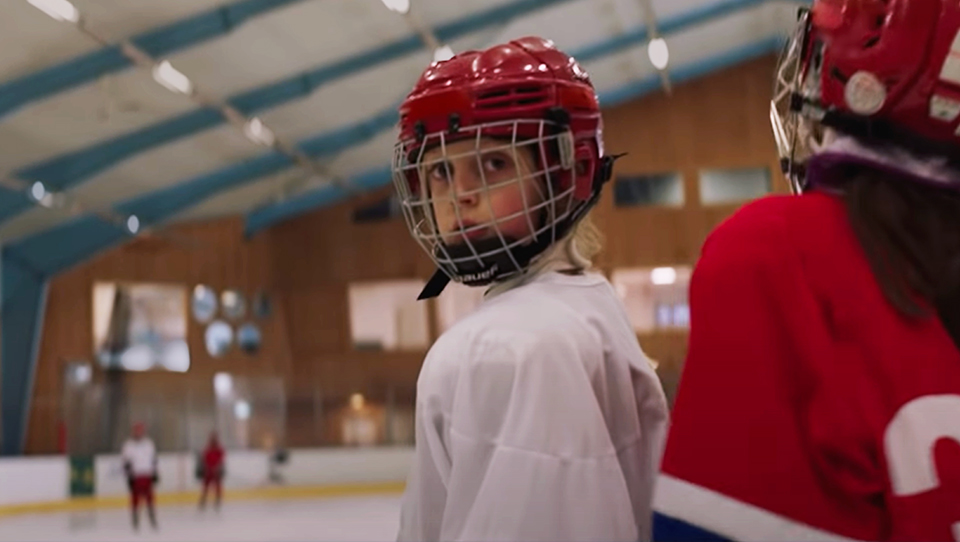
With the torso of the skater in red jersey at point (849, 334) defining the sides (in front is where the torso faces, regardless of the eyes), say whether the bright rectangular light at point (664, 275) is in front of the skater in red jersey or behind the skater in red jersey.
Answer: in front

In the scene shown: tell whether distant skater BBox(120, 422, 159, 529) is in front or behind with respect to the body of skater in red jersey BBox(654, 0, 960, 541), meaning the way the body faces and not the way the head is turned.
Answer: in front

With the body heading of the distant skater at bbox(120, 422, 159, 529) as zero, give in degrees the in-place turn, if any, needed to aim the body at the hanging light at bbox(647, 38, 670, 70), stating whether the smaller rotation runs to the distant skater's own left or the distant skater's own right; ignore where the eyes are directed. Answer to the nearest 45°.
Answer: approximately 90° to the distant skater's own left

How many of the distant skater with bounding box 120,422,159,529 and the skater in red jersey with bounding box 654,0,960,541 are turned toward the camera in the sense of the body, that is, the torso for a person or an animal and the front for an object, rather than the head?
1

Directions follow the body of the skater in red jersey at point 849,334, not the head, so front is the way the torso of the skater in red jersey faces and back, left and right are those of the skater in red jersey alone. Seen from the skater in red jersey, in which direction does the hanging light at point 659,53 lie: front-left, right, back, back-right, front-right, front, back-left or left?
front-right

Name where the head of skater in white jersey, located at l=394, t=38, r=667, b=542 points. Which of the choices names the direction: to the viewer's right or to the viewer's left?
to the viewer's left

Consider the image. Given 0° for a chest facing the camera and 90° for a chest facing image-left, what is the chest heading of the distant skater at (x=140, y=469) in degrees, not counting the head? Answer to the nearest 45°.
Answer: approximately 0°

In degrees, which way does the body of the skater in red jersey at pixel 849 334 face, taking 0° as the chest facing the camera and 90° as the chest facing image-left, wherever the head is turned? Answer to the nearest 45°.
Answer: approximately 135°

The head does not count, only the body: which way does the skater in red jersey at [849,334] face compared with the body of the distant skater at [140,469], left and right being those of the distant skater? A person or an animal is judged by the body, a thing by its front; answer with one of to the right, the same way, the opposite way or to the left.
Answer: the opposite way

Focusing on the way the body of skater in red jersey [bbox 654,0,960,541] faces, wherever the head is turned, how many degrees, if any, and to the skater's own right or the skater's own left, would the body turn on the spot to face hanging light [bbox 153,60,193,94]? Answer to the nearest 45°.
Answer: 0° — they already face it
